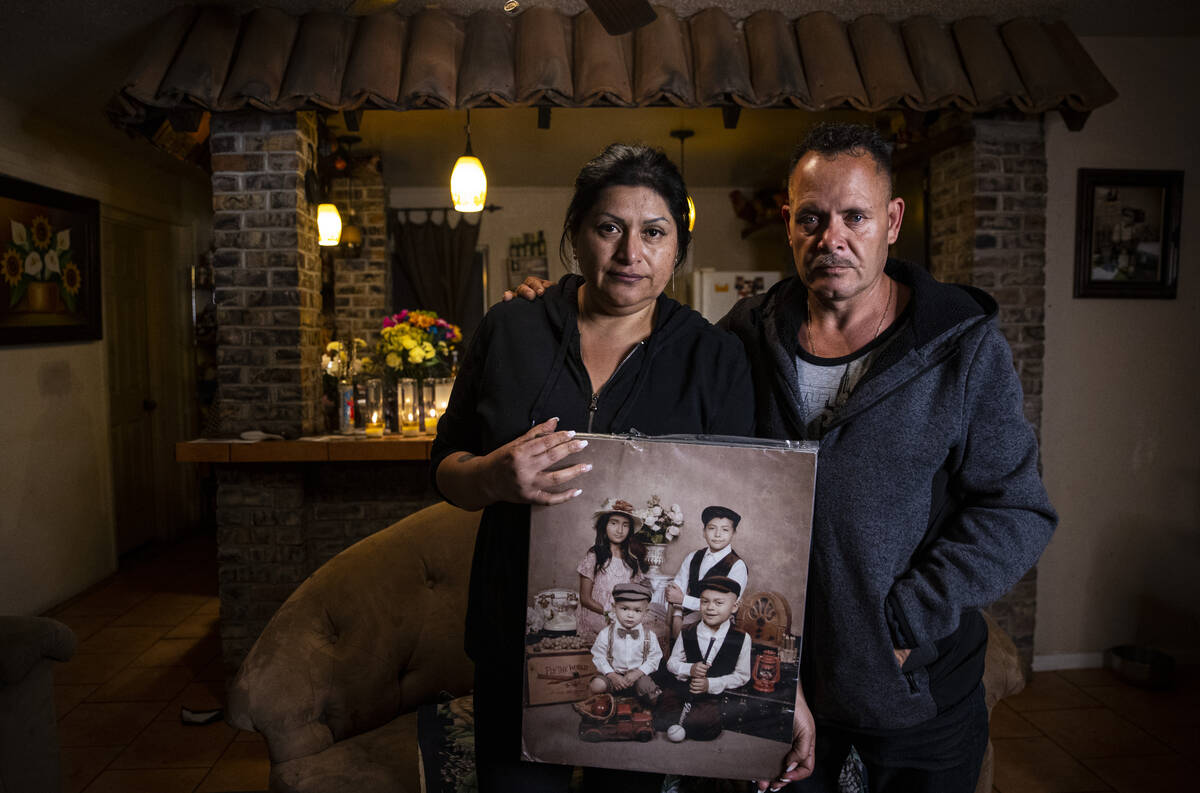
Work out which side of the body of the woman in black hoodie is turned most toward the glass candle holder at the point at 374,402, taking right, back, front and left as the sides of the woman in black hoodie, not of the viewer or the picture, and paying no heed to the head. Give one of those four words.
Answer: back

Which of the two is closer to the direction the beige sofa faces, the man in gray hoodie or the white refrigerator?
the man in gray hoodie

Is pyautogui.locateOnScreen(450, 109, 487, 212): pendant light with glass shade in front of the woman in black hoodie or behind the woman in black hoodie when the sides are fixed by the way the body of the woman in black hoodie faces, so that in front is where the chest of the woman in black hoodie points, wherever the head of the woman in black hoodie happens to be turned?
behind

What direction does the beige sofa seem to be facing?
toward the camera

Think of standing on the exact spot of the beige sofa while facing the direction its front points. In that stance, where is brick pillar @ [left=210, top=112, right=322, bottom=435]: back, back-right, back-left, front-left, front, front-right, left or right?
back-right

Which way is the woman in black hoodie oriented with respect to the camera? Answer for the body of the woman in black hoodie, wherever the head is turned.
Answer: toward the camera

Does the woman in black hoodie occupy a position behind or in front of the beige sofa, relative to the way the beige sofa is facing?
in front

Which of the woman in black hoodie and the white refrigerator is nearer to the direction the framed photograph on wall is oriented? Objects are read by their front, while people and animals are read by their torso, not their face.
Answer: the woman in black hoodie

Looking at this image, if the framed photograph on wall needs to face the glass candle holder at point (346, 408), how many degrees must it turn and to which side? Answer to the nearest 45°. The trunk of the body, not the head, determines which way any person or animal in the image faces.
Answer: approximately 45° to its right
